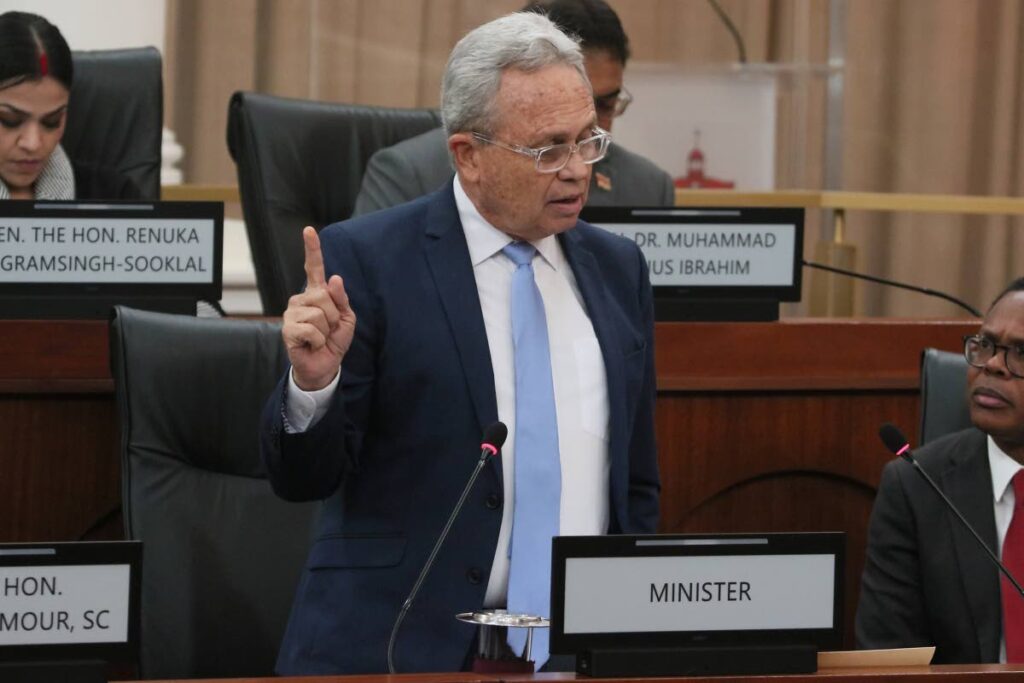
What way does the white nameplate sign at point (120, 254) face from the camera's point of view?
toward the camera

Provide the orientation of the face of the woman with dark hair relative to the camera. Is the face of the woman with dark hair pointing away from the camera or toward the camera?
toward the camera

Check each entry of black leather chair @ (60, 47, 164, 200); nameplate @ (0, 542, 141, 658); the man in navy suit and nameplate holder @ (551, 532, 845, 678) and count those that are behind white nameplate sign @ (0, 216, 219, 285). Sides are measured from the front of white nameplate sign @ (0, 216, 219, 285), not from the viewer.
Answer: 1

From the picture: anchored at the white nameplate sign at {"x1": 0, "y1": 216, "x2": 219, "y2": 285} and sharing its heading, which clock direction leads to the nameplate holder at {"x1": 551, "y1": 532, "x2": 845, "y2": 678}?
The nameplate holder is roughly at 11 o'clock from the white nameplate sign.

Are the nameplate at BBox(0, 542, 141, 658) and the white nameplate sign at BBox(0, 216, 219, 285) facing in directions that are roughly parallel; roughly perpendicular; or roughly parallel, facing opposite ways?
roughly parallel

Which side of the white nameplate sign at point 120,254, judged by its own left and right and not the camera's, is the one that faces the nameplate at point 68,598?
front

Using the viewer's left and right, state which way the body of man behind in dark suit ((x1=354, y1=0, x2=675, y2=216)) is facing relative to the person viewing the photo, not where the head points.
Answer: facing the viewer and to the right of the viewer

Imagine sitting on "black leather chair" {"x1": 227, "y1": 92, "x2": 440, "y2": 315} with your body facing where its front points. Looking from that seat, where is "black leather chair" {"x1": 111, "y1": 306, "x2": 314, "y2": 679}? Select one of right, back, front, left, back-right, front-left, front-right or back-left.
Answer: front-right

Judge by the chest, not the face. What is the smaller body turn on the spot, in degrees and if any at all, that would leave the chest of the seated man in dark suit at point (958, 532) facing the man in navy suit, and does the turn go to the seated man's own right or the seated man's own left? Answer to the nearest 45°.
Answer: approximately 45° to the seated man's own right

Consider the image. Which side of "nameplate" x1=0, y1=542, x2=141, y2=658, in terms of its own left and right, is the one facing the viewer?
front

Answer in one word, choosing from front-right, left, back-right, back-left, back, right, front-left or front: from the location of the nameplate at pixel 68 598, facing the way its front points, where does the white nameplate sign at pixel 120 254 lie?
back

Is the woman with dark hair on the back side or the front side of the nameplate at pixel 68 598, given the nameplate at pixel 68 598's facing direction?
on the back side

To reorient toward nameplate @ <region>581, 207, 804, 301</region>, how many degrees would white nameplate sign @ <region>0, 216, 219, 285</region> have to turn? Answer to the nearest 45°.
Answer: approximately 90° to its left
